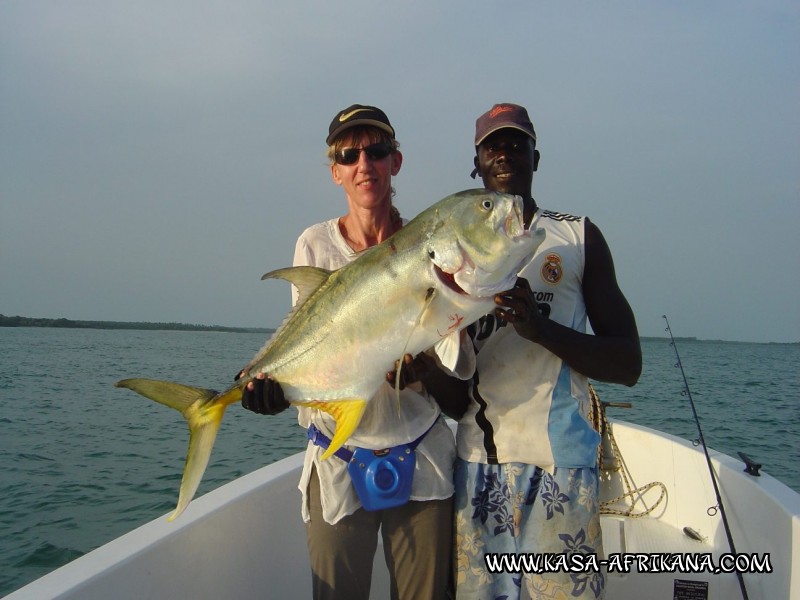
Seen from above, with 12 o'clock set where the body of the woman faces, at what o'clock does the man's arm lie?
The man's arm is roughly at 10 o'clock from the woman.

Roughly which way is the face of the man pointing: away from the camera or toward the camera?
toward the camera

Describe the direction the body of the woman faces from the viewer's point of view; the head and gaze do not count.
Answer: toward the camera

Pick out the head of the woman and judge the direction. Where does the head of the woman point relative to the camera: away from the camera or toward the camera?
toward the camera

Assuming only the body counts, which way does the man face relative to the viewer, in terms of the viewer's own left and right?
facing the viewer and to the left of the viewer

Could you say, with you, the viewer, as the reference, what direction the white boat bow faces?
facing away from the viewer
